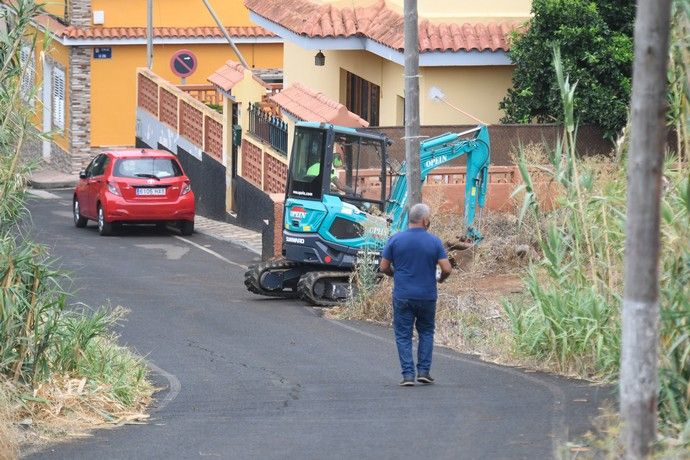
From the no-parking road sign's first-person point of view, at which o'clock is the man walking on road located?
The man walking on road is roughly at 12 o'clock from the no-parking road sign.

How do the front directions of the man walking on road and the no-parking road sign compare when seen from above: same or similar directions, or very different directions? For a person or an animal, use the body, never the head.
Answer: very different directions

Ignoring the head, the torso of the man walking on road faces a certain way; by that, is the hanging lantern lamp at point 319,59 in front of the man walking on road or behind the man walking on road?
in front

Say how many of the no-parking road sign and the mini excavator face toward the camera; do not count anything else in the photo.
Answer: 1

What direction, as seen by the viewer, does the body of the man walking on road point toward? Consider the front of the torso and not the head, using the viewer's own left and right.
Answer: facing away from the viewer

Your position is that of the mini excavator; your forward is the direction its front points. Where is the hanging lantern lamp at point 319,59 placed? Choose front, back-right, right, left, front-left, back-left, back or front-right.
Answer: front-left

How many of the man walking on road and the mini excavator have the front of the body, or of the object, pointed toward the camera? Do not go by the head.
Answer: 0

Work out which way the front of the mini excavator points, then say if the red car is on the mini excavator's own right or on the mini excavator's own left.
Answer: on the mini excavator's own left

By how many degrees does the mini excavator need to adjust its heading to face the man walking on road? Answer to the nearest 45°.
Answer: approximately 135° to its right

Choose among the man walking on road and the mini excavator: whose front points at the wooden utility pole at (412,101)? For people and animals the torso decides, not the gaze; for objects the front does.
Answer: the man walking on road

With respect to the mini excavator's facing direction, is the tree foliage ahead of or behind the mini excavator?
ahead

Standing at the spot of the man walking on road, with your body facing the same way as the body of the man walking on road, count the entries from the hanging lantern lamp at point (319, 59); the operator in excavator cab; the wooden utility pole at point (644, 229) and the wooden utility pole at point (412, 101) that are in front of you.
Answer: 3

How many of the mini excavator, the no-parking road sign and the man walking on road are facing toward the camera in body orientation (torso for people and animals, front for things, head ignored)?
1

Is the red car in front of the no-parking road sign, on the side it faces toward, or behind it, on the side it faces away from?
in front
